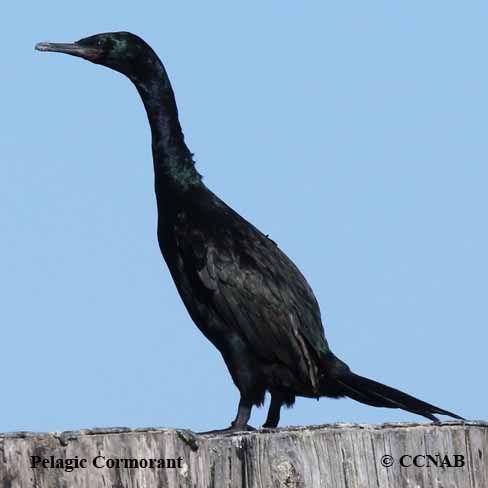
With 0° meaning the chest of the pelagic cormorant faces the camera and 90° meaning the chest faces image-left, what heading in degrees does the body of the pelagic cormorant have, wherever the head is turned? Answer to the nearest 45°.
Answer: approximately 90°
